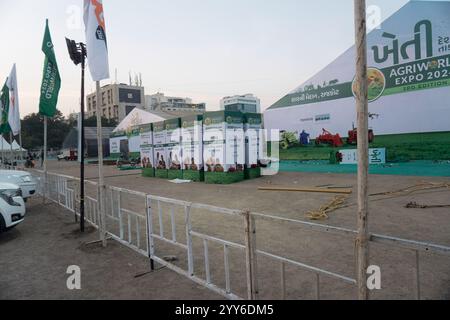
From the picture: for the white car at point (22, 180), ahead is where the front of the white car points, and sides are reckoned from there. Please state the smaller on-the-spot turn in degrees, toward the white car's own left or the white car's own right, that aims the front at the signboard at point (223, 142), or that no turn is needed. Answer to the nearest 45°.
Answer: approximately 45° to the white car's own left

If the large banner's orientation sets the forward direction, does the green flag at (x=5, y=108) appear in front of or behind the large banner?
in front

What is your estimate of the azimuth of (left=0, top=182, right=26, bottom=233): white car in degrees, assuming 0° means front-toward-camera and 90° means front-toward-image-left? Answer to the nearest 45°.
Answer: approximately 315°

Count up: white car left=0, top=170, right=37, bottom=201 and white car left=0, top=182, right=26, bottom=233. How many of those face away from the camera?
0

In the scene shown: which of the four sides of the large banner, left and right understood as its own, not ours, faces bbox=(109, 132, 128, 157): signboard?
right

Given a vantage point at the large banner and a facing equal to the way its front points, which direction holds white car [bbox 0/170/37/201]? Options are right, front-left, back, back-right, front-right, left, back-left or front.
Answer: front

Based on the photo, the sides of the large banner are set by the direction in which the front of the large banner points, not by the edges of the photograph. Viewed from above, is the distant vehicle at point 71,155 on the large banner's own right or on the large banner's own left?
on the large banner's own right

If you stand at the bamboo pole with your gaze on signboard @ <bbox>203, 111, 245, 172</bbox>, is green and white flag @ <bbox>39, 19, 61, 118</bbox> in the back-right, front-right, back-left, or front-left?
front-left

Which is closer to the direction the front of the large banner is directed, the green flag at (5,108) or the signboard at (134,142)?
the green flag

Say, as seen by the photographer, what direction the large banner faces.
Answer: facing the viewer and to the left of the viewer

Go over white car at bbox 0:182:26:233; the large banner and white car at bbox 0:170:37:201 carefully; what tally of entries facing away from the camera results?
0

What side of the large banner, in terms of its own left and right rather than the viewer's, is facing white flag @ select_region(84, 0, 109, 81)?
front

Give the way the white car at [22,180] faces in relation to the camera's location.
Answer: facing the viewer and to the right of the viewer

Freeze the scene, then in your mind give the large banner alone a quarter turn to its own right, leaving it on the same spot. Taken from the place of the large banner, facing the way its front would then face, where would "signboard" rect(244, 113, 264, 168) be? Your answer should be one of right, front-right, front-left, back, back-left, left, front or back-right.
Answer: front-left
